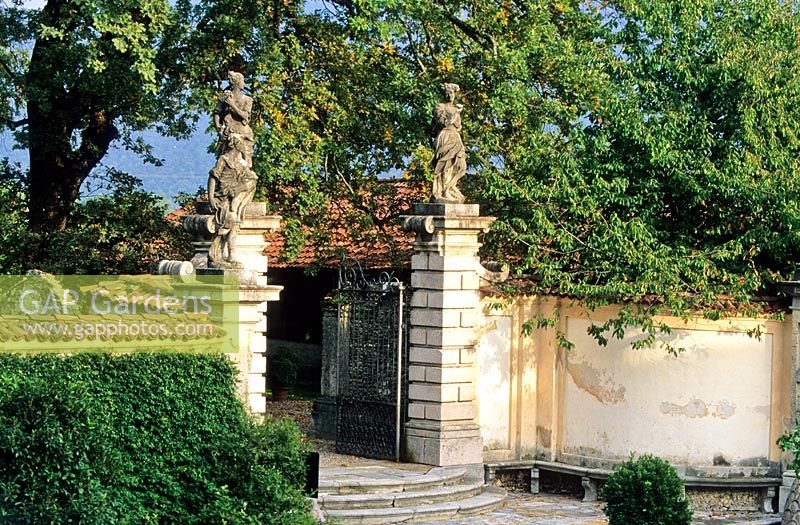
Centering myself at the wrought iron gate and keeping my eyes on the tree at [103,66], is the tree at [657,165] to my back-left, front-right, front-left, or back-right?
back-right

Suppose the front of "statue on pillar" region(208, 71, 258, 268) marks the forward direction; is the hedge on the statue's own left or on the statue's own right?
on the statue's own right

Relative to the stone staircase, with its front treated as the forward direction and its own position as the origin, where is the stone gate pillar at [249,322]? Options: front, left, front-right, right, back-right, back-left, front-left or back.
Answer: right

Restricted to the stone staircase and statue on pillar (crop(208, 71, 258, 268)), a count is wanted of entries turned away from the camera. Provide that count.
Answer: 0

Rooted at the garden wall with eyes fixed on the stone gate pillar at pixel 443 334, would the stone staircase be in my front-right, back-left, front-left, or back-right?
front-left

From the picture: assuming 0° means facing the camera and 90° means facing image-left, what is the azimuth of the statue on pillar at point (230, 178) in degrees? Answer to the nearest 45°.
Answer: approximately 315°

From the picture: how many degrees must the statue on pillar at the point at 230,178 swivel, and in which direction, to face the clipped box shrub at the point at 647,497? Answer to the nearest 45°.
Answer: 0° — it already faces it

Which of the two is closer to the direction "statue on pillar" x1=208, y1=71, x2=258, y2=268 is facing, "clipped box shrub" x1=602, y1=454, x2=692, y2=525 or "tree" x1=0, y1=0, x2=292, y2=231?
the clipped box shrub

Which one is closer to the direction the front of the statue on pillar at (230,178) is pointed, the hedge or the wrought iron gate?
the hedge

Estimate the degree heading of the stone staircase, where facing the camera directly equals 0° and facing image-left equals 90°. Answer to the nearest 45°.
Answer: approximately 315°

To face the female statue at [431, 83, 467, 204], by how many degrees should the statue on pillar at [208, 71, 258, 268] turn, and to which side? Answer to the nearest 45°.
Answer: approximately 90° to its left

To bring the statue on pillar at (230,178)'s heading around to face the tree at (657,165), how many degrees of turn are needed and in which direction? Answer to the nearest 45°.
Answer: approximately 45° to its left
